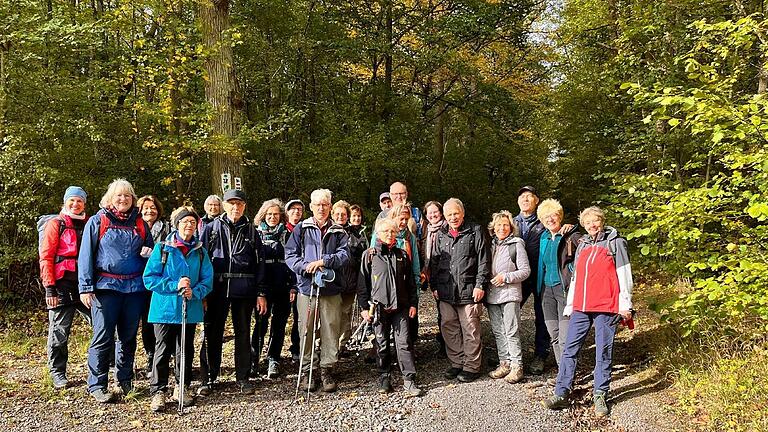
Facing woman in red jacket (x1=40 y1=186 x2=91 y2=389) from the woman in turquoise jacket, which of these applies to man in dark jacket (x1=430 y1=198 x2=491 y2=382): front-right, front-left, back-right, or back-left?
back-right

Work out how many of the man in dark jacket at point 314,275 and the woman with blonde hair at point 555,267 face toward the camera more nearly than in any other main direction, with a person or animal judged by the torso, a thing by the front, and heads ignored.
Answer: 2

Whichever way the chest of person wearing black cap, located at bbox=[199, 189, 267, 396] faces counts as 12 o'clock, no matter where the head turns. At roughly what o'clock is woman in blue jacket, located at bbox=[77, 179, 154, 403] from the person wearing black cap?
The woman in blue jacket is roughly at 3 o'clock from the person wearing black cap.

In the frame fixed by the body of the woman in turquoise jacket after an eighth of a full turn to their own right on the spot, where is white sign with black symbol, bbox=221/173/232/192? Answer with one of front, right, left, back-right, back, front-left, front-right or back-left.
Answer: back

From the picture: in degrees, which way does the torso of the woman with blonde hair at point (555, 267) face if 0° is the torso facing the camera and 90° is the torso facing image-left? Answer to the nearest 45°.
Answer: approximately 0°

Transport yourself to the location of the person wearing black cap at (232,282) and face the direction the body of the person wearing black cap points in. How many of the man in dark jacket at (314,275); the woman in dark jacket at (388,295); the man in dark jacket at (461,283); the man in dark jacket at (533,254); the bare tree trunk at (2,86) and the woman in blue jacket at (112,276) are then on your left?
4
